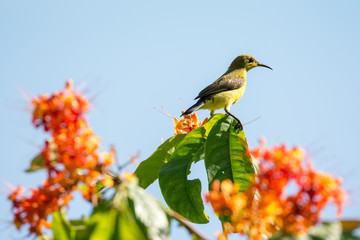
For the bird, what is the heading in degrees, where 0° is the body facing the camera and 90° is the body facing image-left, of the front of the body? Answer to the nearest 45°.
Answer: approximately 270°
